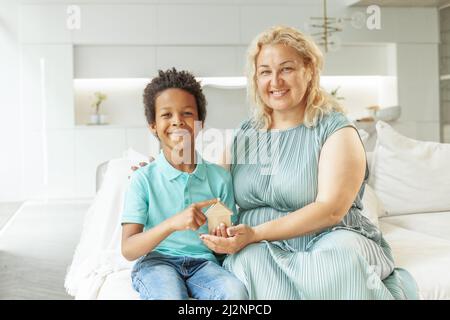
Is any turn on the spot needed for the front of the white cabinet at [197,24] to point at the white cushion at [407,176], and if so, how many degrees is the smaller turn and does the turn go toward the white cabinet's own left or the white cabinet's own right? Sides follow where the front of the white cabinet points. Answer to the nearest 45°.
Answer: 0° — it already faces it

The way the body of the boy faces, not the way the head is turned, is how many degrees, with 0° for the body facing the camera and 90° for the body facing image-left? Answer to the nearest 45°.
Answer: approximately 0°

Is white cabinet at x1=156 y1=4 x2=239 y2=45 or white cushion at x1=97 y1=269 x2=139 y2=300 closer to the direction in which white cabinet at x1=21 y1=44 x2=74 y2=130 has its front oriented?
the white cushion

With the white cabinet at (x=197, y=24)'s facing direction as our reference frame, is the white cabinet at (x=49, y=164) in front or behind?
in front

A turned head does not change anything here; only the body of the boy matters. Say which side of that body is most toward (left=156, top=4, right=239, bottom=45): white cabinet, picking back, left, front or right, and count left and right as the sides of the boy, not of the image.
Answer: back
